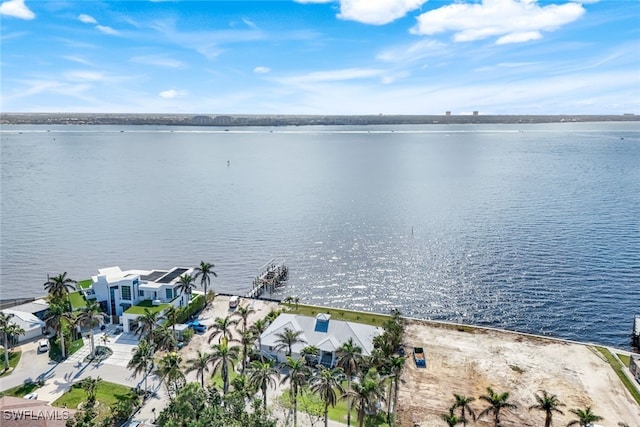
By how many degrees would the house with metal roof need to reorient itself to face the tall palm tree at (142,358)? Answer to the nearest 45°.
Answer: approximately 45° to its right

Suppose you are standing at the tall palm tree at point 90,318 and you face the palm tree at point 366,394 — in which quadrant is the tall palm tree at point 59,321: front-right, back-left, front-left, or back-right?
back-right

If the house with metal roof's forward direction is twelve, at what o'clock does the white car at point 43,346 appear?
The white car is roughly at 3 o'clock from the house with metal roof.

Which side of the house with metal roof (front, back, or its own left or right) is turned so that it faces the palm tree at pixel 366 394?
front

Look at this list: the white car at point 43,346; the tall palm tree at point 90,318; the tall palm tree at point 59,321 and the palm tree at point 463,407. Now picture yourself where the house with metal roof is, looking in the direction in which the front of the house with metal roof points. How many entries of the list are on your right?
3

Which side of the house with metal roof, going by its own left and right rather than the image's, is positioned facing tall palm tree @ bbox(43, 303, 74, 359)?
right

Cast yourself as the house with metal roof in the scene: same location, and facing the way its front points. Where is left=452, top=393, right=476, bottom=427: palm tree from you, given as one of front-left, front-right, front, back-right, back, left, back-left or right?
front-left

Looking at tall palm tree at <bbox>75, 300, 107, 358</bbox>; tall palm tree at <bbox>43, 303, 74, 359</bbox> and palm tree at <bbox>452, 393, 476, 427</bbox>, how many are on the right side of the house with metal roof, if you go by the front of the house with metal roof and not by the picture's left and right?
2

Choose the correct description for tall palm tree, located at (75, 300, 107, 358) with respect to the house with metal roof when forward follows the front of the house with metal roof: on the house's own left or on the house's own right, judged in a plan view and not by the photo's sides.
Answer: on the house's own right

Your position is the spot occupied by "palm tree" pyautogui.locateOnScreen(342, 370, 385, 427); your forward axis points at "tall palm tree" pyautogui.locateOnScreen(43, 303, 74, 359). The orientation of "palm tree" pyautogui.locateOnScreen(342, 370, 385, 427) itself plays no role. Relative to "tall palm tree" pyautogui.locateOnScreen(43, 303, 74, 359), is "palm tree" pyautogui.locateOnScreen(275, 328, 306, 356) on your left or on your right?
right

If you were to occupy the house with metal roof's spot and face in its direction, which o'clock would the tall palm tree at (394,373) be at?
The tall palm tree is roughly at 11 o'clock from the house with metal roof.

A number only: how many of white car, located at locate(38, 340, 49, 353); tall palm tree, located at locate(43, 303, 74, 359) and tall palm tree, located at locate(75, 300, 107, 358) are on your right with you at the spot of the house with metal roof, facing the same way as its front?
3

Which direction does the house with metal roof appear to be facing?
toward the camera

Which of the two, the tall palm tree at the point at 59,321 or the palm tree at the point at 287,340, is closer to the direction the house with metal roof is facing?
the palm tree

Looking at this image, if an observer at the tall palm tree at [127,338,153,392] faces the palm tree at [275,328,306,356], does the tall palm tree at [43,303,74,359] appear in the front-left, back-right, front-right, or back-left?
back-left
